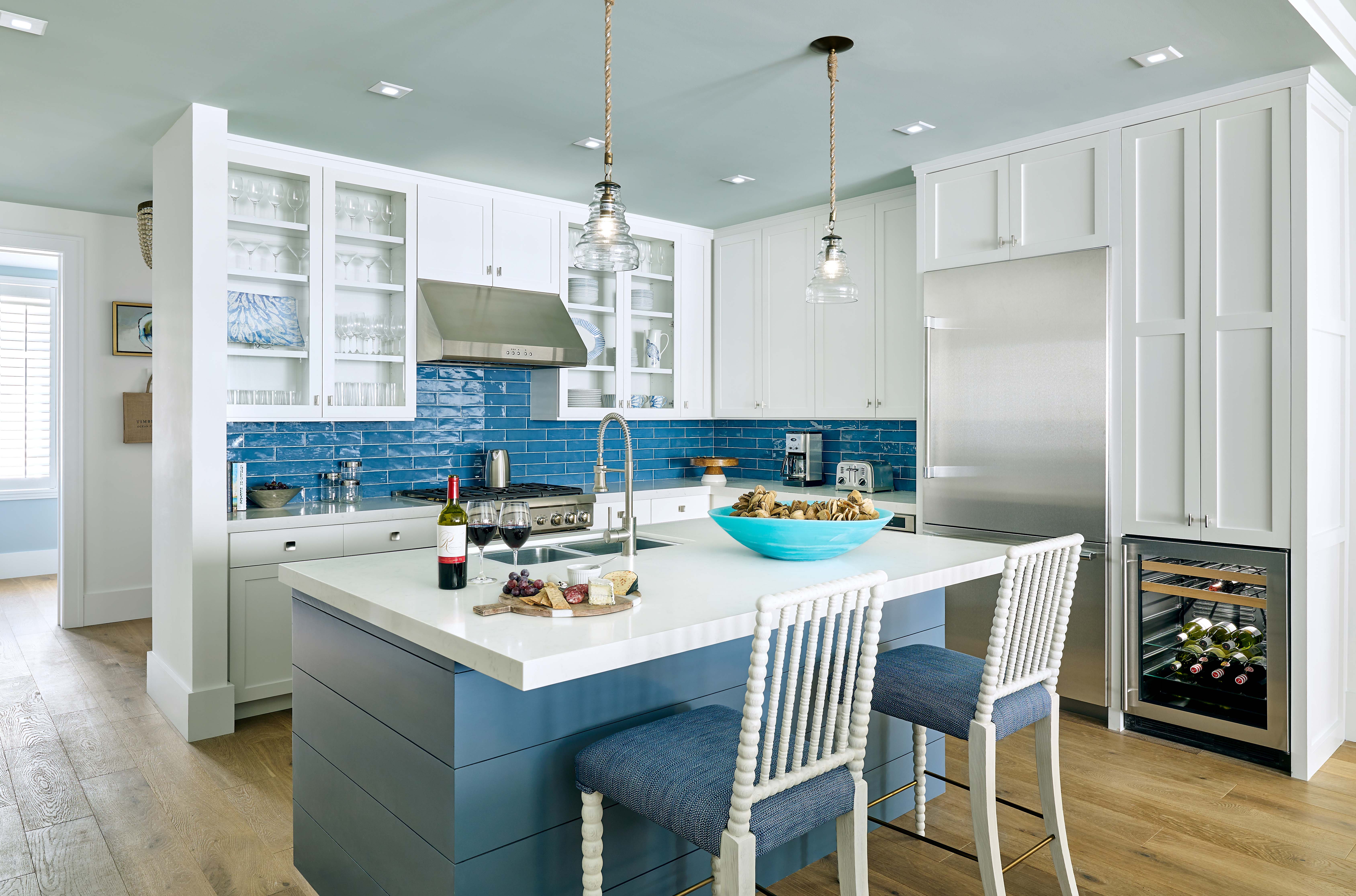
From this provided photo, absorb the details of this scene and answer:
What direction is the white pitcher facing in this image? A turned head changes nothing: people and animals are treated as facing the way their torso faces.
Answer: to the viewer's left

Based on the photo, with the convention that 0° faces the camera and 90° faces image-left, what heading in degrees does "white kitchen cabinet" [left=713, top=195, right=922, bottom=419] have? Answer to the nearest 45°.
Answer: approximately 45°

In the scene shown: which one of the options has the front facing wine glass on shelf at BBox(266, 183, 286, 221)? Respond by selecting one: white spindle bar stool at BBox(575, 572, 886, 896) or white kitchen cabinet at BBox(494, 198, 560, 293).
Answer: the white spindle bar stool

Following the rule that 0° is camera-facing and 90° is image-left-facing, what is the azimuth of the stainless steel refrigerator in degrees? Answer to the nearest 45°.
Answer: approximately 45°
